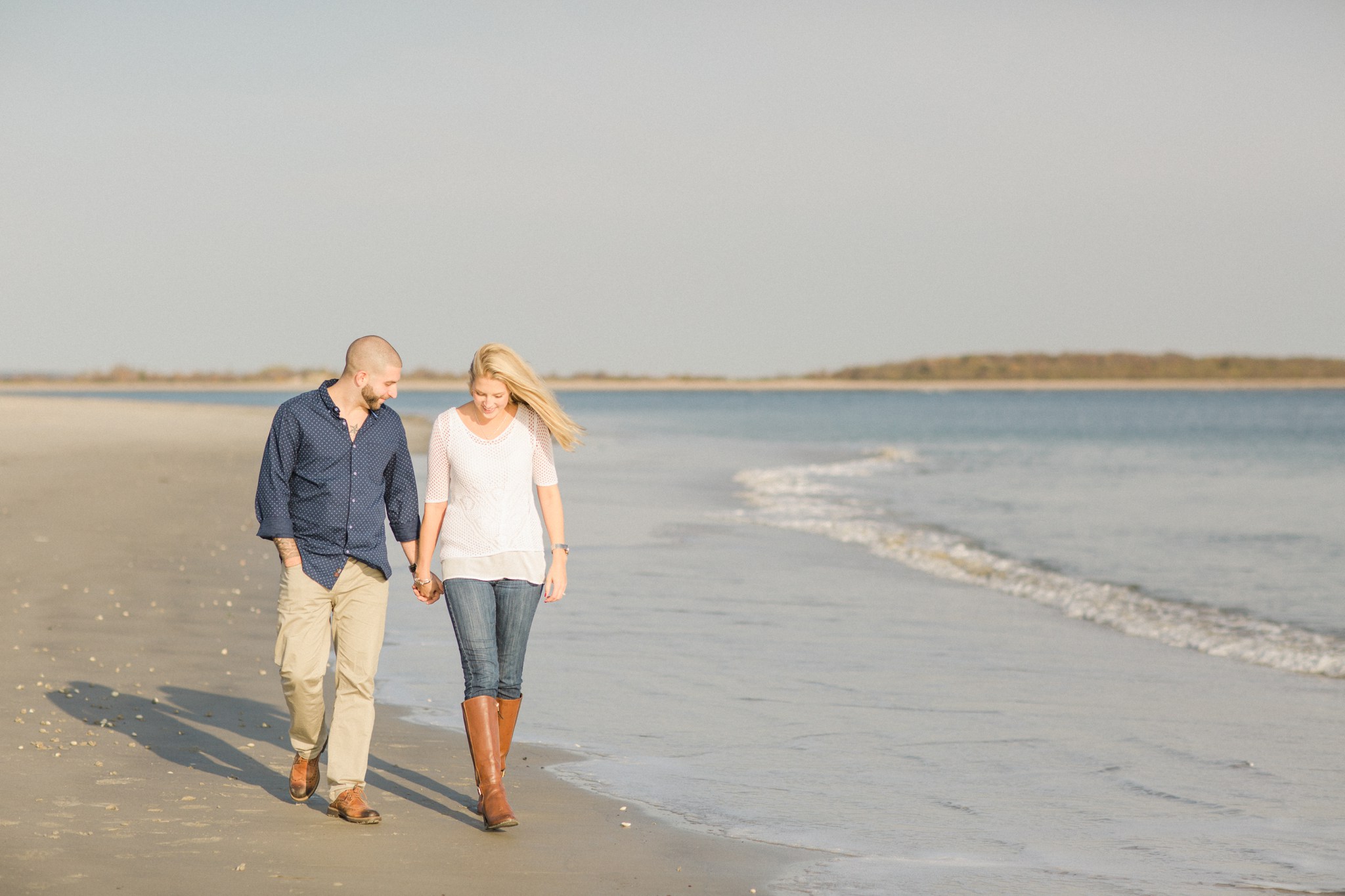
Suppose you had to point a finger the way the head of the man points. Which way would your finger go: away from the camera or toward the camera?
toward the camera

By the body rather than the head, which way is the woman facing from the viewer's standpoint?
toward the camera
